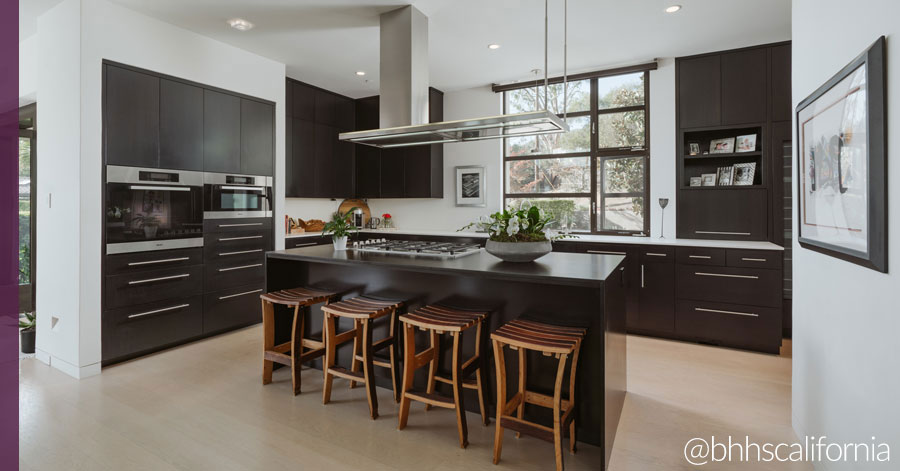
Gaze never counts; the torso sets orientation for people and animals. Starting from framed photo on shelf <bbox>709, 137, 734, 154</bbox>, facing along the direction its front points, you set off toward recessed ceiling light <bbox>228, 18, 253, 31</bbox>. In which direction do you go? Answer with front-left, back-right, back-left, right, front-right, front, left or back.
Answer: front-right

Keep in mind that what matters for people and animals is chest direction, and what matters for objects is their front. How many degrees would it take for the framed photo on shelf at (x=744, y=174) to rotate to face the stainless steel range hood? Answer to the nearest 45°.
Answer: approximately 45° to its right

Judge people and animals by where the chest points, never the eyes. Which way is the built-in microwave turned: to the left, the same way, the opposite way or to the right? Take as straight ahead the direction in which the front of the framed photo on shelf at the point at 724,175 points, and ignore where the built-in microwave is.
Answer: to the left

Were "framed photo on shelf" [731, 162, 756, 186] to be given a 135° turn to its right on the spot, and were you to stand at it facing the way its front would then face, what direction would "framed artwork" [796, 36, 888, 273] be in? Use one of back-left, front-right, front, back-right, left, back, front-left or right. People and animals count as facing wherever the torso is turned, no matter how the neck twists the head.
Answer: back-left

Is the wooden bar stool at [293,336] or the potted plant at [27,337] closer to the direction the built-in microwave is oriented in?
the wooden bar stool

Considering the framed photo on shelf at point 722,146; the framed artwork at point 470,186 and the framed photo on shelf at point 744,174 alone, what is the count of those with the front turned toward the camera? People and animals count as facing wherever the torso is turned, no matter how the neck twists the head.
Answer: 3

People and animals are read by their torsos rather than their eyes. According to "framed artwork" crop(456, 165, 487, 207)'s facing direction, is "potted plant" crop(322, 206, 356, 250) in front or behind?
in front

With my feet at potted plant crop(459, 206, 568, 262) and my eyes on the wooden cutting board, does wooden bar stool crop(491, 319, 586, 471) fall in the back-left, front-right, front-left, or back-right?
back-left

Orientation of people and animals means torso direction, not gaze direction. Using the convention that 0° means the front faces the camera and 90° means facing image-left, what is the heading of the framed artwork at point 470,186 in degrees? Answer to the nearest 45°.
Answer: approximately 0°

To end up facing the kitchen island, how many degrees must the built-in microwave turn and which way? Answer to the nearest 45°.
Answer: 0° — it already faces it

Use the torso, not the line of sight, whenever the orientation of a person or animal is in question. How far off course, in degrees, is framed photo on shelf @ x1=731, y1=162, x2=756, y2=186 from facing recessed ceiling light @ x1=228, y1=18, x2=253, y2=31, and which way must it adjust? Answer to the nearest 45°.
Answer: approximately 45° to its right

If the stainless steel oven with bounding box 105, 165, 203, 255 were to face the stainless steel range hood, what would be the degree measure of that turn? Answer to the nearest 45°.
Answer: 0° — it already faces it

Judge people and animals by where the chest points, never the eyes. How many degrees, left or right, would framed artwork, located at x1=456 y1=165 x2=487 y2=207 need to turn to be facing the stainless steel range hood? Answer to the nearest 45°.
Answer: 0° — it already faces it

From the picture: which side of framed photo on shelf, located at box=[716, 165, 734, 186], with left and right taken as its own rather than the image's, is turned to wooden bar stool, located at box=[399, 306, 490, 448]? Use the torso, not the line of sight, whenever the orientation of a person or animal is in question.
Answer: front

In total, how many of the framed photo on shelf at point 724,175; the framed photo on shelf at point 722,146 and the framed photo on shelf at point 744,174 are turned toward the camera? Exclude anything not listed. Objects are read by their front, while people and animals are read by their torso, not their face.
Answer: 3

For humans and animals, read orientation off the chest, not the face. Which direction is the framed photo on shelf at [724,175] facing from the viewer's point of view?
toward the camera

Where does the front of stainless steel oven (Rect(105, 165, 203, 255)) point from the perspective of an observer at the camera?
facing the viewer and to the right of the viewer
